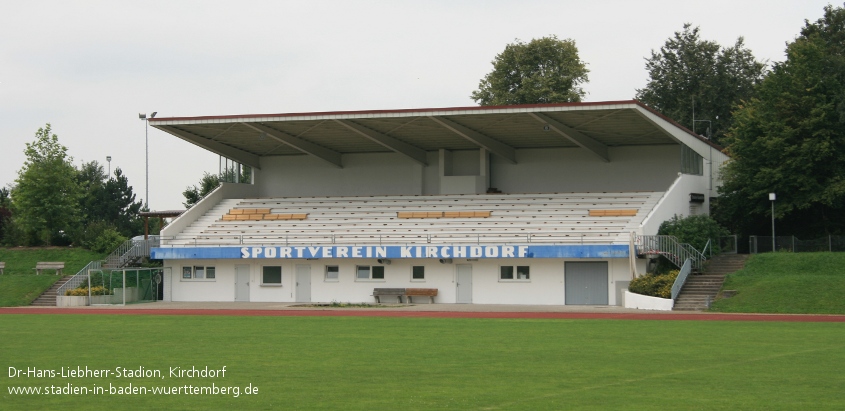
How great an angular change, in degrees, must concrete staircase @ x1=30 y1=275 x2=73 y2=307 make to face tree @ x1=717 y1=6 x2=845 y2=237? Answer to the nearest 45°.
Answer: approximately 135° to its left

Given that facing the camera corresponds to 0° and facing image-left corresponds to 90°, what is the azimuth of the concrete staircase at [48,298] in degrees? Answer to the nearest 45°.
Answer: approximately 45°

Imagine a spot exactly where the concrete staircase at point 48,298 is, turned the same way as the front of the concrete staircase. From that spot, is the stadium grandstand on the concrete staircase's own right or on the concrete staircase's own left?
on the concrete staircase's own left
